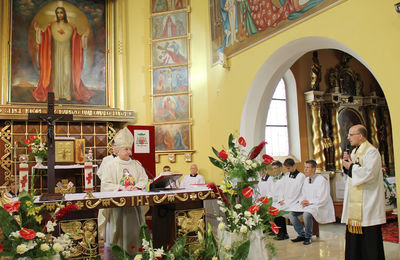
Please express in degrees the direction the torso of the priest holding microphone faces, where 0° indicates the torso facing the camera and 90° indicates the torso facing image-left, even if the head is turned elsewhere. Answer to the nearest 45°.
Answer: approximately 90°

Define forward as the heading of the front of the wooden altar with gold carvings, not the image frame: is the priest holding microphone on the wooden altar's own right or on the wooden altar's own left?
on the wooden altar's own left

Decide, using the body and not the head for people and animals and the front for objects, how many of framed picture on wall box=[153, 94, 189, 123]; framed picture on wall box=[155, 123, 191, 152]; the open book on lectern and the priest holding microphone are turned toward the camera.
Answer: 2

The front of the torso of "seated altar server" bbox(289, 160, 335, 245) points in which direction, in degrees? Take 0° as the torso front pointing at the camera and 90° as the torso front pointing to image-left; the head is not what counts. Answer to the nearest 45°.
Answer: approximately 45°

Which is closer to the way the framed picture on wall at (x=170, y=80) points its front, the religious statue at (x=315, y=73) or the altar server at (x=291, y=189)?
the altar server

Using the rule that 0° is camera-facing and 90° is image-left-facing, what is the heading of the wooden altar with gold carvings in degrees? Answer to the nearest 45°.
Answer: approximately 0°
